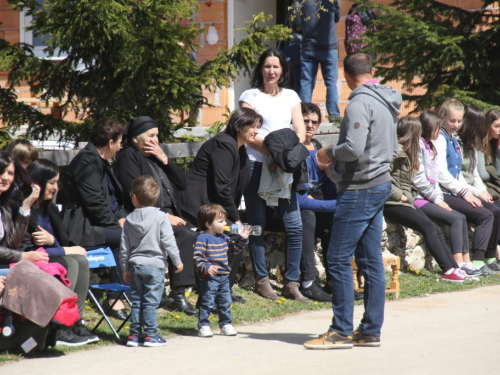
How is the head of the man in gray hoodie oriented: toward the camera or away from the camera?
away from the camera

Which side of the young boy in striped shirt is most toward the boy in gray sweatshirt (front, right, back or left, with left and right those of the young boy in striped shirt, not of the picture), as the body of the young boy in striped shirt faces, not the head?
right

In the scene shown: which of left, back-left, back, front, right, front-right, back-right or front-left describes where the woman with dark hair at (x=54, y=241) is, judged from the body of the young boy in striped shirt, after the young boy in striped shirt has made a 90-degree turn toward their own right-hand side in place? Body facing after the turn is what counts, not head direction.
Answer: front-right

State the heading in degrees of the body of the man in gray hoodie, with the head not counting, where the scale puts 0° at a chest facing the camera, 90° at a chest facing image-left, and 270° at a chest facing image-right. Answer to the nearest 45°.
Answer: approximately 135°

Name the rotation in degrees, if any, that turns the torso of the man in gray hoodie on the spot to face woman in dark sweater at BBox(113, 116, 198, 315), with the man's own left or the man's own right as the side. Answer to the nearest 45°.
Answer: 0° — they already face them

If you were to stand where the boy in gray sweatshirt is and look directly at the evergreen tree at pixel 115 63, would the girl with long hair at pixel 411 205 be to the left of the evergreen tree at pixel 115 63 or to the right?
right

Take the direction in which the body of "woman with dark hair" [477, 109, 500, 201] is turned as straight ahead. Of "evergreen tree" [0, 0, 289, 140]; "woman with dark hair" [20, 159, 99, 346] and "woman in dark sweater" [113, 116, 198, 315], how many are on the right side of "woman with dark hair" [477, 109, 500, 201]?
3

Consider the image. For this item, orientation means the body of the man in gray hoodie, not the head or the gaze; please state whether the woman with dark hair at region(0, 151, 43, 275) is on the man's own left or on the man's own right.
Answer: on the man's own left

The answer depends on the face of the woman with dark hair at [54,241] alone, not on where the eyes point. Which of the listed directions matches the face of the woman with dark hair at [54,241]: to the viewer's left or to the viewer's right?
to the viewer's right

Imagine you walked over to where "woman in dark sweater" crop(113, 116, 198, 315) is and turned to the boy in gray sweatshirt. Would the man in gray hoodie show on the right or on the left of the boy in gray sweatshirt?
left

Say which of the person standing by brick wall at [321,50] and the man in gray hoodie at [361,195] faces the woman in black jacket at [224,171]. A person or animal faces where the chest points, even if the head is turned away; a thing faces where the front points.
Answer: the man in gray hoodie

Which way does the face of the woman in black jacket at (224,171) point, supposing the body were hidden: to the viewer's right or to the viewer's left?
to the viewer's right
